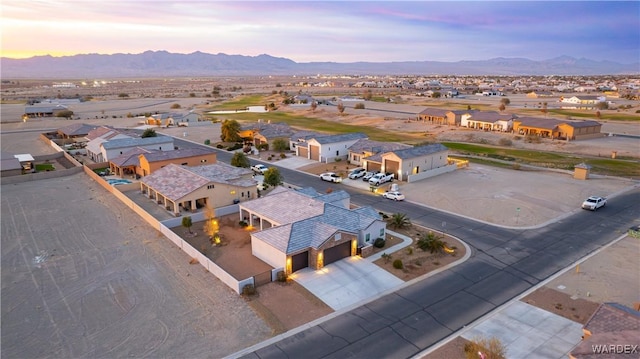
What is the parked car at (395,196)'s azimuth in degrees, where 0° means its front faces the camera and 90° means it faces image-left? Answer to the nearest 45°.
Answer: approximately 135°

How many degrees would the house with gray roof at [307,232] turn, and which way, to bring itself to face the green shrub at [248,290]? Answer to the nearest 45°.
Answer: approximately 90° to its right

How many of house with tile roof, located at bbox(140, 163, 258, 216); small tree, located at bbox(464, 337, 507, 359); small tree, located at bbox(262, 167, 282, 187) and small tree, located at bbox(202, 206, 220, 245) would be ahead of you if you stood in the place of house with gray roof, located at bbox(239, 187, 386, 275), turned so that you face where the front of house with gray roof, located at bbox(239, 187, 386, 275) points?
1

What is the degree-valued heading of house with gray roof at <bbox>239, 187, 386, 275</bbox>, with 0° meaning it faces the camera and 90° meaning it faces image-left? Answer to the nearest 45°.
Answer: approximately 315°

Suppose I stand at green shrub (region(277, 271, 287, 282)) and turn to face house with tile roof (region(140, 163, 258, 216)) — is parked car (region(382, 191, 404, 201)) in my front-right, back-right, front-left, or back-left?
front-right

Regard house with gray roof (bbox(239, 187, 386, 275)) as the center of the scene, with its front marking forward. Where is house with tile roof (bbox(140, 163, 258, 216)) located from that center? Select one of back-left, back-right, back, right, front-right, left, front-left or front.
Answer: back

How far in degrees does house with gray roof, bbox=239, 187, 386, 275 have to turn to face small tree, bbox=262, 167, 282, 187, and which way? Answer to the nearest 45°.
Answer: approximately 135° to its left

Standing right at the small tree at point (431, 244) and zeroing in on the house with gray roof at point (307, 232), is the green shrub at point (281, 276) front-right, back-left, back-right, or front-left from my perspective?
front-left

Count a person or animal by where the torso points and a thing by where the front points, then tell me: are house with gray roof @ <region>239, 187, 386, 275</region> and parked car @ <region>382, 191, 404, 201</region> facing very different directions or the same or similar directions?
very different directions
